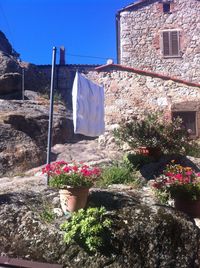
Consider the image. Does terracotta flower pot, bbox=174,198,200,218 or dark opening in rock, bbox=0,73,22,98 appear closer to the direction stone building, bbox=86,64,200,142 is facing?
the terracotta flower pot

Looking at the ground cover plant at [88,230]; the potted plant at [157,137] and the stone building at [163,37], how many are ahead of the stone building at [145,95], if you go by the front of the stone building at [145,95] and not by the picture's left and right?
2

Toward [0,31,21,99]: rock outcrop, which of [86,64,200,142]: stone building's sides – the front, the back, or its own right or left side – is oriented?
right

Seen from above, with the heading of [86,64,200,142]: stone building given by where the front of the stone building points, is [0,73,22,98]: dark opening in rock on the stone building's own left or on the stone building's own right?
on the stone building's own right

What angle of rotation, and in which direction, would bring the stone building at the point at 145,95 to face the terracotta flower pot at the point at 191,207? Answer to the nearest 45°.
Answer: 0° — it already faces it

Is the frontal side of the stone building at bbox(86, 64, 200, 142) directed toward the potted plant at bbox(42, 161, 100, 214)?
yes

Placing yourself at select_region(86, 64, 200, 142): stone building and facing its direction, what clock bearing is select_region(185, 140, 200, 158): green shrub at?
The green shrub is roughly at 11 o'clock from the stone building.

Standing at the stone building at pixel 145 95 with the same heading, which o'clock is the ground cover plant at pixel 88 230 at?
The ground cover plant is roughly at 12 o'clock from the stone building.

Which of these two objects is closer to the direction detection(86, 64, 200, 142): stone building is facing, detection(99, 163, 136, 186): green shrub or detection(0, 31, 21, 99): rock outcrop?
the green shrub

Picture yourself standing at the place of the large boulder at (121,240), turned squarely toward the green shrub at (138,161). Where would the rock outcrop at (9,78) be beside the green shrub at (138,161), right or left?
left

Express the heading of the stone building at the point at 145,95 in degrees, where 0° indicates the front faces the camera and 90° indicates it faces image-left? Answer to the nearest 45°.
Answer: approximately 0°

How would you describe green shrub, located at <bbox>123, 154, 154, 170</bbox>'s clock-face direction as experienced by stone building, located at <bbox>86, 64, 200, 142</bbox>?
The green shrub is roughly at 12 o'clock from the stone building.

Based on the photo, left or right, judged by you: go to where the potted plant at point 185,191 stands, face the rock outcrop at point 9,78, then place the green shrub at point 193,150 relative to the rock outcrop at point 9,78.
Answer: right

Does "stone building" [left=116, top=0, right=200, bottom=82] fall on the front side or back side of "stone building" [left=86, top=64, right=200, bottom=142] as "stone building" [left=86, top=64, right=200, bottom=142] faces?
on the back side
